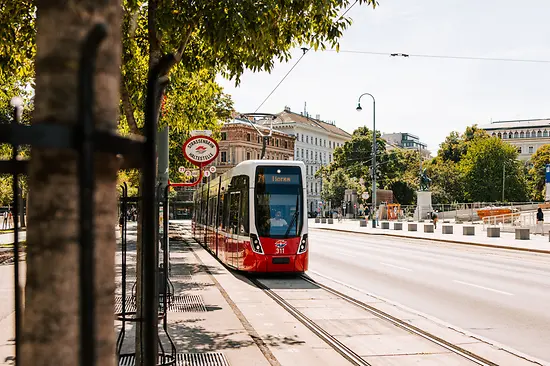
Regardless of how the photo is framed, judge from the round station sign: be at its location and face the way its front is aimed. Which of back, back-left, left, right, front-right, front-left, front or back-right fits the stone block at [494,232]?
back-left

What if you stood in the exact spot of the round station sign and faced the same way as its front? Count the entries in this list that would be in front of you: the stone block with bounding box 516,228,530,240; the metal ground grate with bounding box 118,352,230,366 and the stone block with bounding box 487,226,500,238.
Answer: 1

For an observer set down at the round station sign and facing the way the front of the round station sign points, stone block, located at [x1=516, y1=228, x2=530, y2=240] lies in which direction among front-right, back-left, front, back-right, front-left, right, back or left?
back-left

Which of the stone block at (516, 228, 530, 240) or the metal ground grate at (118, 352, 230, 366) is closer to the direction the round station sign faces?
the metal ground grate

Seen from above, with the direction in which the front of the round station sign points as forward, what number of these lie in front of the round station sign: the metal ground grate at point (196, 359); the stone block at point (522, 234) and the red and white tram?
1

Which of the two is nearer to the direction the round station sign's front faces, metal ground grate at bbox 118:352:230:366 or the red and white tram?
the metal ground grate

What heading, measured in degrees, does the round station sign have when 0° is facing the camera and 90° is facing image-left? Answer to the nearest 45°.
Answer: approximately 0°

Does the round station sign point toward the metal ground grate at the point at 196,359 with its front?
yes
